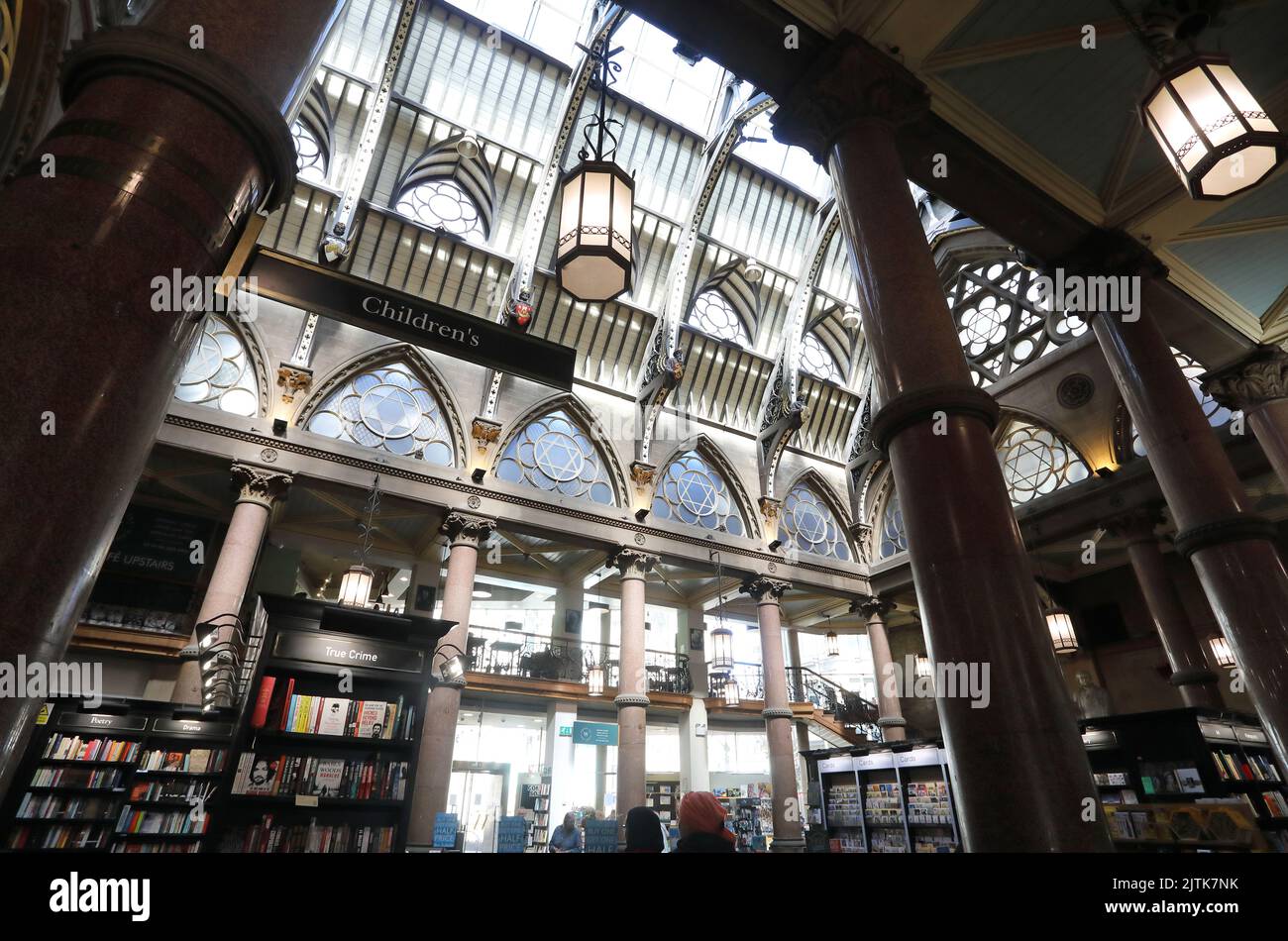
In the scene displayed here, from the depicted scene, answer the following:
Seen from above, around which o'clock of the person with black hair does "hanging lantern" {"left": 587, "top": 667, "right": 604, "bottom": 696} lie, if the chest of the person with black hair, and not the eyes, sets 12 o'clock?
The hanging lantern is roughly at 12 o'clock from the person with black hair.

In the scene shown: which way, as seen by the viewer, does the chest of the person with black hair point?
away from the camera

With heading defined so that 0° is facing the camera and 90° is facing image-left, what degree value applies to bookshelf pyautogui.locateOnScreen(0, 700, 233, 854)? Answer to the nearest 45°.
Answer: approximately 0°

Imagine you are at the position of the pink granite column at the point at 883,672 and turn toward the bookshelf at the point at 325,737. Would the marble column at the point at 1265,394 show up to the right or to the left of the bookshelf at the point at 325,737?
left

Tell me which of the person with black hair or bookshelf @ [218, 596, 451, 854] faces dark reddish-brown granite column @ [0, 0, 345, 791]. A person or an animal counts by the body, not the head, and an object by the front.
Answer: the bookshelf

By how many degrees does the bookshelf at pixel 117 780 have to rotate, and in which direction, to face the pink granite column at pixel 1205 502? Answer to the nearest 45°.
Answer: approximately 45° to its left

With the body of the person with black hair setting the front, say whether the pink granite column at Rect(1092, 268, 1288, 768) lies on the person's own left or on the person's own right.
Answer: on the person's own right

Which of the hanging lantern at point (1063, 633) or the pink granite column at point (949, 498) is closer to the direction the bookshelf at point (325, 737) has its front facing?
the pink granite column

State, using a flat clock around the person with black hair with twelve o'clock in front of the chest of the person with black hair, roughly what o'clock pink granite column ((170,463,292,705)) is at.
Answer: The pink granite column is roughly at 10 o'clock from the person with black hair.

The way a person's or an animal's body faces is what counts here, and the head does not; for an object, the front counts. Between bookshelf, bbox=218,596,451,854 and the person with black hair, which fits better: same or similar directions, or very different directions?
very different directions

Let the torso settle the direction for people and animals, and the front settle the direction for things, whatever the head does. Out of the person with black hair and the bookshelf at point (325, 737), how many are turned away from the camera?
1

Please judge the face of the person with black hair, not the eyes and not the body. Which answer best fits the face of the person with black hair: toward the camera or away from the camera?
away from the camera
